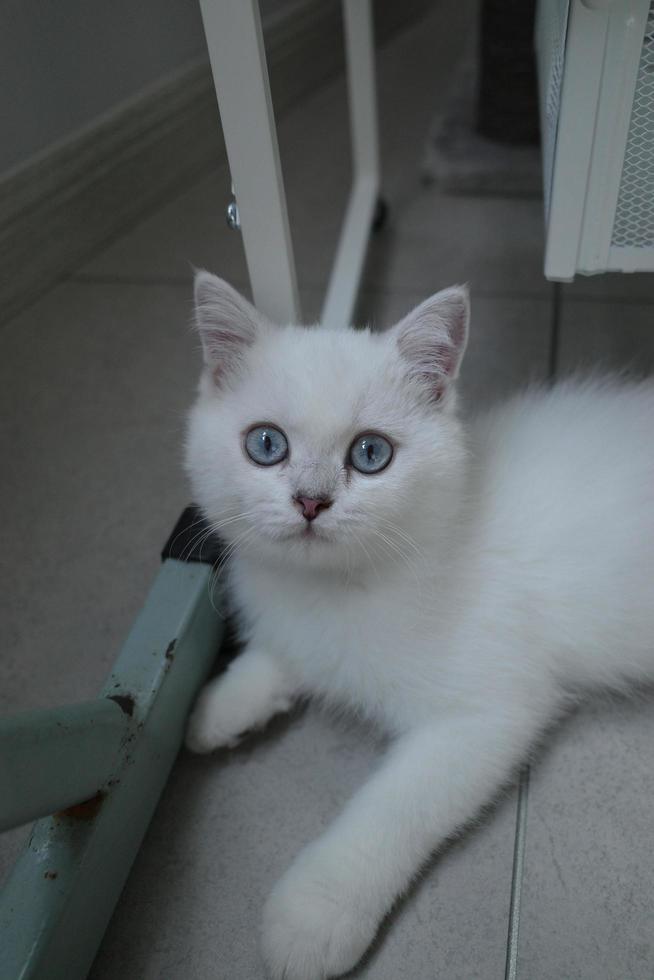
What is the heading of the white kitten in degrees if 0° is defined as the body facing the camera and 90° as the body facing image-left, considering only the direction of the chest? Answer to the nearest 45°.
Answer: approximately 45°

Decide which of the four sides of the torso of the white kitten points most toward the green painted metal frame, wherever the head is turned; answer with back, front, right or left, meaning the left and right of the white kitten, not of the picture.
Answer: front
